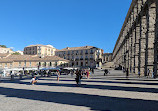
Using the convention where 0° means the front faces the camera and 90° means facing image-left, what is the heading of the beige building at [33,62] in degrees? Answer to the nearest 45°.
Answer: approximately 0°
